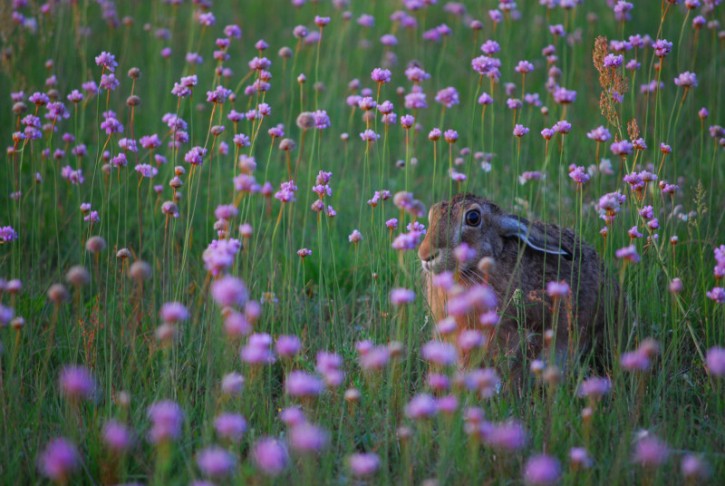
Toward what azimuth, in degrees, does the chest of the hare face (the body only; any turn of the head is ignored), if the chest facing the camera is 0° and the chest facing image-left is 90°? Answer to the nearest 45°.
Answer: approximately 90°

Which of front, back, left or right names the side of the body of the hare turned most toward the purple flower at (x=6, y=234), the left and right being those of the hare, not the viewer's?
front

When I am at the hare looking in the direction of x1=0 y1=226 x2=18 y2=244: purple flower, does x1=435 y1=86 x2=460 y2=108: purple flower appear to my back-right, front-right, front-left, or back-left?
front-right
